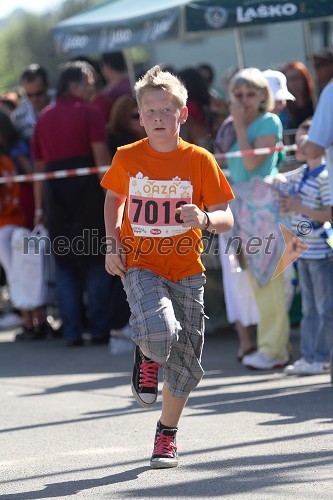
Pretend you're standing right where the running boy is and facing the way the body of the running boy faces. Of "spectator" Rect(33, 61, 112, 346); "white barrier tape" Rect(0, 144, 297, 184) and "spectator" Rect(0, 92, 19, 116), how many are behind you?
3

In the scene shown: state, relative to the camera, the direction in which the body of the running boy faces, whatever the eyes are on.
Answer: toward the camera

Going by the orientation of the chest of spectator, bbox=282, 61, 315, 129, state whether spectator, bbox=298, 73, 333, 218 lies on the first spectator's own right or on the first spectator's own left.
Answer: on the first spectator's own left

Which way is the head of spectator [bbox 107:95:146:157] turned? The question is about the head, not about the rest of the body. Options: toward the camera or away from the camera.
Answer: toward the camera

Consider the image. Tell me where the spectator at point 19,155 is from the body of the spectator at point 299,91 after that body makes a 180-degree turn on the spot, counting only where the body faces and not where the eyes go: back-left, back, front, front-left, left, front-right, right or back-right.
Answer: back-left

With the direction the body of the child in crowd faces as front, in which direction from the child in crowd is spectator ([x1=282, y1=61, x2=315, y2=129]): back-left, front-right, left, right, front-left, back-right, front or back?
back-right

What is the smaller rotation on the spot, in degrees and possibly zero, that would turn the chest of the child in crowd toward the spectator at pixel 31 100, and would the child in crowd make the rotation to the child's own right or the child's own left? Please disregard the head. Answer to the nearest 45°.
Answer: approximately 90° to the child's own right

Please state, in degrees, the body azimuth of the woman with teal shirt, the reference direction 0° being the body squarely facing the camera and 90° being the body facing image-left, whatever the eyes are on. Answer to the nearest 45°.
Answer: approximately 45°

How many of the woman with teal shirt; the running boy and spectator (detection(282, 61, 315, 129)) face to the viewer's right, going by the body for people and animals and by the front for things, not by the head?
0

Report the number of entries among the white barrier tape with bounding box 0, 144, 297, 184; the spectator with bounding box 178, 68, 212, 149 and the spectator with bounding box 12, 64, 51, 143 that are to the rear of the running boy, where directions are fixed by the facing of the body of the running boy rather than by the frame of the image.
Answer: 3

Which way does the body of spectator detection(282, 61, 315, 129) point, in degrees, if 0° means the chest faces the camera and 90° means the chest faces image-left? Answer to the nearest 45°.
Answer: approximately 45°

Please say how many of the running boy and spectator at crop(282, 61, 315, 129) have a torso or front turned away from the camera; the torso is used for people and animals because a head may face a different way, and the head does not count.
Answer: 0

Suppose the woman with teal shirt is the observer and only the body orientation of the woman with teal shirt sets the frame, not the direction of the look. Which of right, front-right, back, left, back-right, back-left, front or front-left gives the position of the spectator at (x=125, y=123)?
right

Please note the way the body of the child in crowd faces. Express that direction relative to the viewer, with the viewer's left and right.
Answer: facing the viewer and to the left of the viewer
